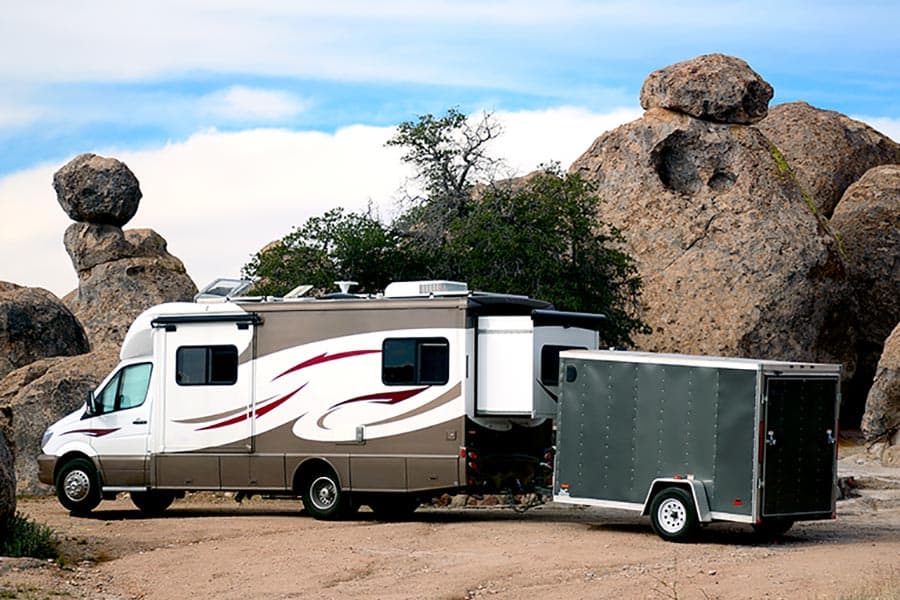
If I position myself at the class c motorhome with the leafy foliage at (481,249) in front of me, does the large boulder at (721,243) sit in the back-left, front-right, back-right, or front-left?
front-right

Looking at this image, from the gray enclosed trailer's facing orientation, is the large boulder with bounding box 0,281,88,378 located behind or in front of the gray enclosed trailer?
in front

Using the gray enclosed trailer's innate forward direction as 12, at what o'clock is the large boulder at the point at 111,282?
The large boulder is roughly at 12 o'clock from the gray enclosed trailer.

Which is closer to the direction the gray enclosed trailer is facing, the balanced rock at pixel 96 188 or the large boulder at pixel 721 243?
the balanced rock

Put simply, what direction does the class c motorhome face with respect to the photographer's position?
facing away from the viewer and to the left of the viewer

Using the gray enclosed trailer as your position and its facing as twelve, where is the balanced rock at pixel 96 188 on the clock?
The balanced rock is roughly at 12 o'clock from the gray enclosed trailer.

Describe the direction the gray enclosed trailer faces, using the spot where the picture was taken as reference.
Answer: facing away from the viewer and to the left of the viewer

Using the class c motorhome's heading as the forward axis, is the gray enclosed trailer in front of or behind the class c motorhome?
behind

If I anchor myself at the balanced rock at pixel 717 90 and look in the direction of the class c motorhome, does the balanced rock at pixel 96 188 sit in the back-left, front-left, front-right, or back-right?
front-right

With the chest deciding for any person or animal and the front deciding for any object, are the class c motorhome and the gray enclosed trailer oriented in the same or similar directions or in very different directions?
same or similar directions

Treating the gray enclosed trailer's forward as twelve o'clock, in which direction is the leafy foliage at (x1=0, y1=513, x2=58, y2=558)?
The leafy foliage is roughly at 10 o'clock from the gray enclosed trailer.

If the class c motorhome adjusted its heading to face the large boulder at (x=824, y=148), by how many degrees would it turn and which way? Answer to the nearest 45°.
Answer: approximately 90° to its right

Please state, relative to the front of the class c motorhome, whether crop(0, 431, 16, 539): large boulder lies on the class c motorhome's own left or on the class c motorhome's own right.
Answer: on the class c motorhome's own left

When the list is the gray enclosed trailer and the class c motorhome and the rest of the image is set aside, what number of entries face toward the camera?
0

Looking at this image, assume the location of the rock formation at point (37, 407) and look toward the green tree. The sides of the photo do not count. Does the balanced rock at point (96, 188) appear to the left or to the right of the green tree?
left

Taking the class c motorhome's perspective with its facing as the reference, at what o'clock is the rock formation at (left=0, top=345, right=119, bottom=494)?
The rock formation is roughly at 12 o'clock from the class c motorhome.
